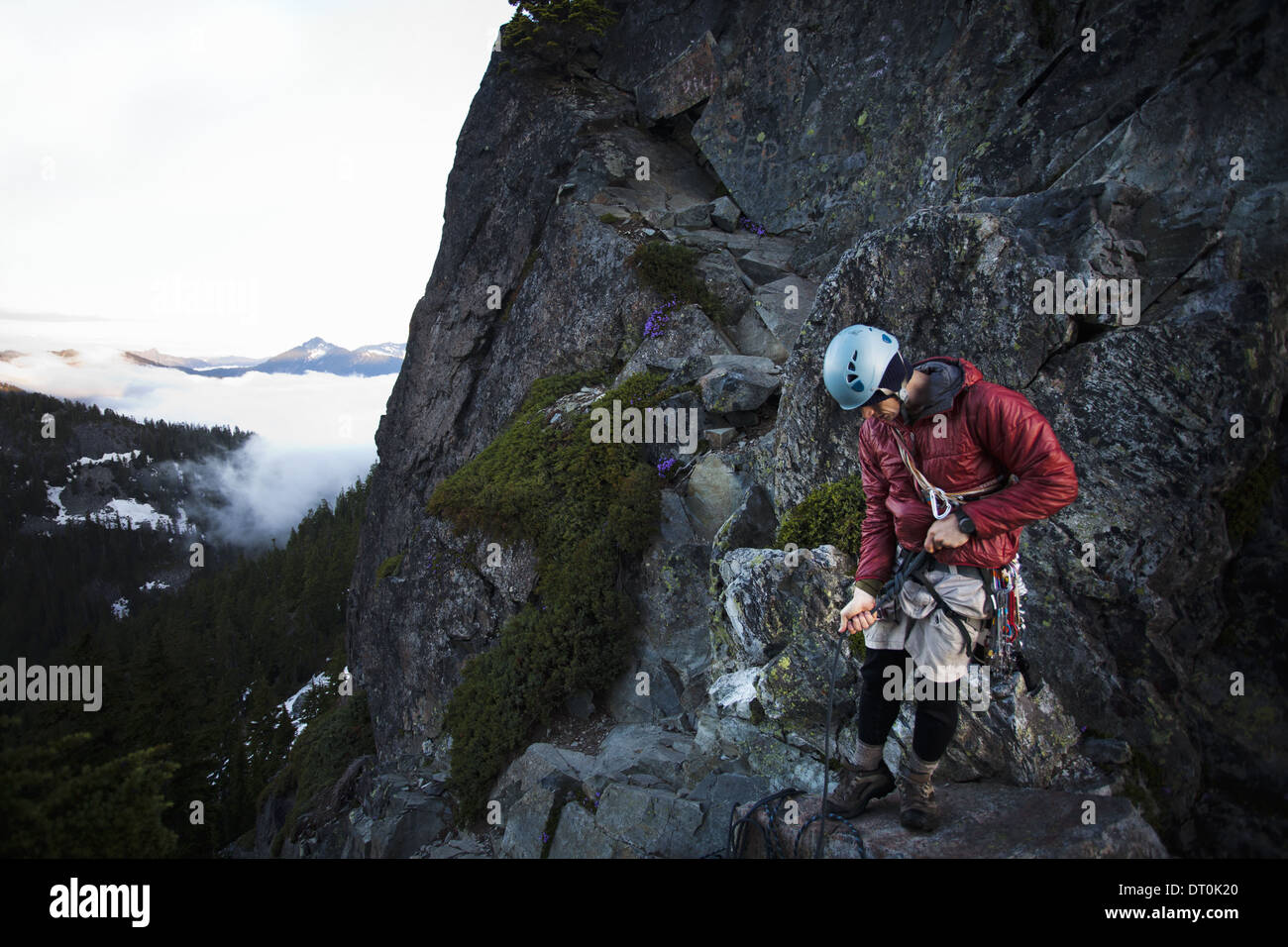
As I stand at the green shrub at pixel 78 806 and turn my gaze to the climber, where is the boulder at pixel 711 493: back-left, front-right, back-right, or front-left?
front-left

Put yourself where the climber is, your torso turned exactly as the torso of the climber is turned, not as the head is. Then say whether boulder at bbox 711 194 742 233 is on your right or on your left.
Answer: on your right

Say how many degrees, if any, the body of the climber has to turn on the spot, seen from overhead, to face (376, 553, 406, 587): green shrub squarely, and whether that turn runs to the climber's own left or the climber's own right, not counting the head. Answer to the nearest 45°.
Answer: approximately 90° to the climber's own right

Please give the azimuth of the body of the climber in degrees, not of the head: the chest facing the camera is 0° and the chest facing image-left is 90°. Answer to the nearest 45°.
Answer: approximately 45°

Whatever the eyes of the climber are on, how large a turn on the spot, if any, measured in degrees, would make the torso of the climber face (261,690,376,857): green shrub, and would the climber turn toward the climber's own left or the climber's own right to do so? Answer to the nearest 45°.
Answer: approximately 90° to the climber's own right

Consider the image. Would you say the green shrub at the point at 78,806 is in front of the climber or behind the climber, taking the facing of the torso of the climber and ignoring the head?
in front

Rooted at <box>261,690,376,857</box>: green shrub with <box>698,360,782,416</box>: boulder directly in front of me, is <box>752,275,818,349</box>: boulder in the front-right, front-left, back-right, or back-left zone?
front-left
